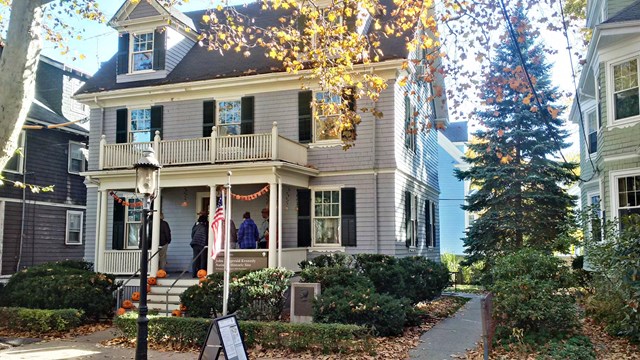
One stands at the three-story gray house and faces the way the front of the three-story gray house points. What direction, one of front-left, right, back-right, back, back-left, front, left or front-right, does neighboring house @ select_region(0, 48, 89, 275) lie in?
right

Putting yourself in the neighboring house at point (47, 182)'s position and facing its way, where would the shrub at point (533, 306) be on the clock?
The shrub is roughly at 10 o'clock from the neighboring house.

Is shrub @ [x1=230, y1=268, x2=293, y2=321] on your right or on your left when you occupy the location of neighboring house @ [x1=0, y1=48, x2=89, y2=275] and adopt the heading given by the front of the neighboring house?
on your left

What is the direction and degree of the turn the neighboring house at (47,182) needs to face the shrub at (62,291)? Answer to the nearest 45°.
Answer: approximately 45° to its left

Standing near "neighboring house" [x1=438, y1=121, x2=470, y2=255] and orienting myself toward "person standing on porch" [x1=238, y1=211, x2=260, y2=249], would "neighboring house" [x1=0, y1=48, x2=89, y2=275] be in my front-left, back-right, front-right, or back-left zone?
front-right

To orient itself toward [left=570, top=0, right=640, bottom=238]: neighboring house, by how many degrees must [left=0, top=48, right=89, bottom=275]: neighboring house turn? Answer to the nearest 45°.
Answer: approximately 90° to its left

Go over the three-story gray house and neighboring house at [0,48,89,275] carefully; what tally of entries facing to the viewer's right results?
0

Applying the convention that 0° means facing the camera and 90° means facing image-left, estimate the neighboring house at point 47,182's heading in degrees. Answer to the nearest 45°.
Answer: approximately 45°

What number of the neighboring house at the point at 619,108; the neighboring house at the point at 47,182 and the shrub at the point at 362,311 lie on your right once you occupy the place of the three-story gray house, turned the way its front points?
1

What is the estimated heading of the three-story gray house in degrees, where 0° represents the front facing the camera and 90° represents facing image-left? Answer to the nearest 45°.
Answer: approximately 45°

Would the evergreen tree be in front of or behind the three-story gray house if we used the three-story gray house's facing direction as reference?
behind

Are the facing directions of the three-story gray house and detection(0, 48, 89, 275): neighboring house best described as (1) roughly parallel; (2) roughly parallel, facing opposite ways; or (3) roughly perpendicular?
roughly parallel

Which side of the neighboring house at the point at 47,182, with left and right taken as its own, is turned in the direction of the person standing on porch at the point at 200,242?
left

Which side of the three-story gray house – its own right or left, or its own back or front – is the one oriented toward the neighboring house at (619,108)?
left
